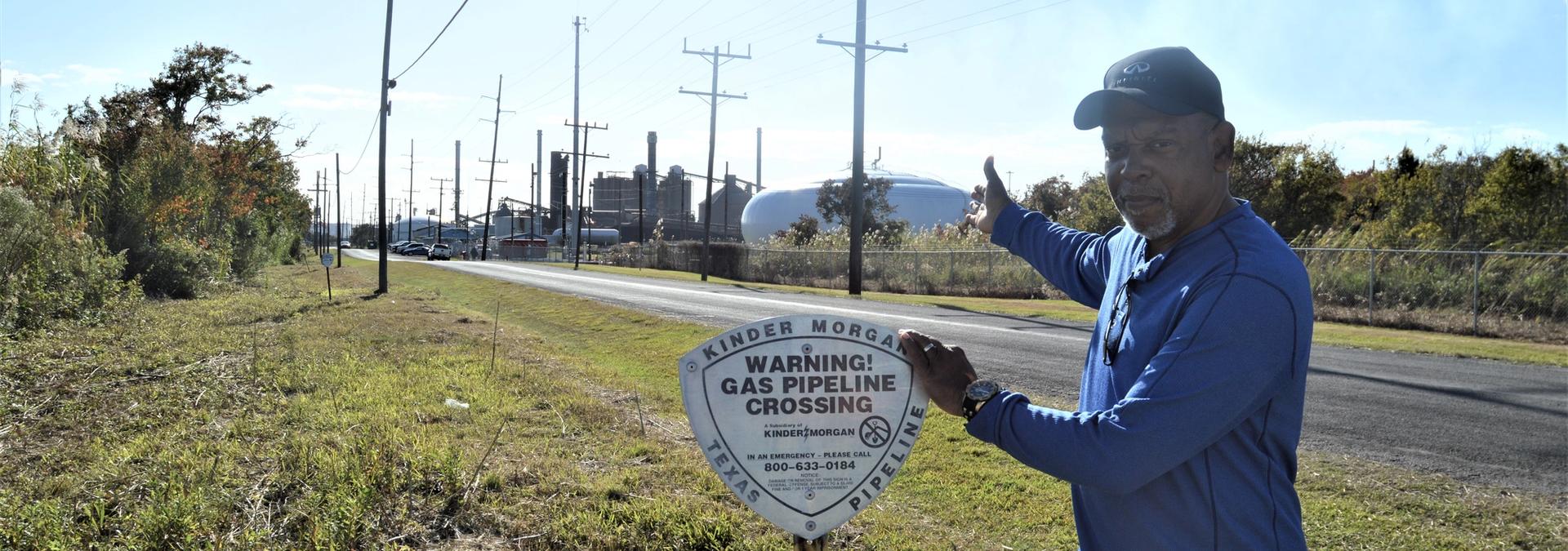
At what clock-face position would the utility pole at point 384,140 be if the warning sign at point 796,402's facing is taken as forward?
The utility pole is roughly at 5 o'clock from the warning sign.

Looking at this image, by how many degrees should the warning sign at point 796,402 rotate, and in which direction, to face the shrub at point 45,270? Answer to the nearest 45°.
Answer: approximately 135° to its right

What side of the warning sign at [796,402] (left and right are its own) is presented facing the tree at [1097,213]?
back

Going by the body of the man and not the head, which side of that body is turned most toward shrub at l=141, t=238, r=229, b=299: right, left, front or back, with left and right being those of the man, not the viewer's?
right

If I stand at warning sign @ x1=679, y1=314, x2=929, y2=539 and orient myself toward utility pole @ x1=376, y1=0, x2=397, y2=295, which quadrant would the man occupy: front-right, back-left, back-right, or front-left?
back-right

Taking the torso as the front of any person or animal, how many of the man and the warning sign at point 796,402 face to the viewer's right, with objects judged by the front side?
0

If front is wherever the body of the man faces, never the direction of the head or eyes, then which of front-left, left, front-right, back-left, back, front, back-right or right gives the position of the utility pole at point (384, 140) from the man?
right

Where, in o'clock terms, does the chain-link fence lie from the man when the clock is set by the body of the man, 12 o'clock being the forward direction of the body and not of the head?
The chain-link fence is roughly at 5 o'clock from the man.

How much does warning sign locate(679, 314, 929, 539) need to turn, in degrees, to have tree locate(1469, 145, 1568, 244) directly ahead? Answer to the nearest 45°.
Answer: approximately 135° to its left

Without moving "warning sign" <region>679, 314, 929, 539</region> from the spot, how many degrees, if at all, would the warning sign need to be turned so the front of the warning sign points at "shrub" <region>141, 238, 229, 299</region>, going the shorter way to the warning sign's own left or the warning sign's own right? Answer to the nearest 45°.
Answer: approximately 135° to the warning sign's own right

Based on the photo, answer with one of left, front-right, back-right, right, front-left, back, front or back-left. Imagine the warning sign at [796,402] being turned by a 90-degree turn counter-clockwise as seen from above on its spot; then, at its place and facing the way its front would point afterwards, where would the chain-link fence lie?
front-left

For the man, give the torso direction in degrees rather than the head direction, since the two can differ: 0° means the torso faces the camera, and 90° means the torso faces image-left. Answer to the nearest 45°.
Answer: approximately 45°

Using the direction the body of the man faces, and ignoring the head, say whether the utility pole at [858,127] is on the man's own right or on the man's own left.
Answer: on the man's own right

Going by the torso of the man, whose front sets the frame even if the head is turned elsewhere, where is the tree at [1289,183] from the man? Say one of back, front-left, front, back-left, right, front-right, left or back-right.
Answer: back-right

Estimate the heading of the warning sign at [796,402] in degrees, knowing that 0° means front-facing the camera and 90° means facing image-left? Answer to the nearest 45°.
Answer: approximately 0°
